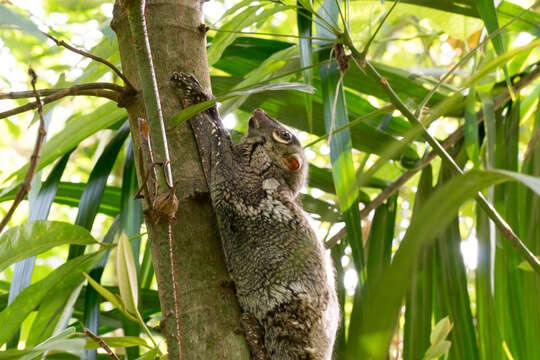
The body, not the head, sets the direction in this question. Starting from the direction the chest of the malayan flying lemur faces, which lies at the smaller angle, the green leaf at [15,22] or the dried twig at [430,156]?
the green leaf

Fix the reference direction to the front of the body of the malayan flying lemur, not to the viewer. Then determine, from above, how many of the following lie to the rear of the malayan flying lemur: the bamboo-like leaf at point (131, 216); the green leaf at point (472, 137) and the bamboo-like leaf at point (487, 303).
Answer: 2

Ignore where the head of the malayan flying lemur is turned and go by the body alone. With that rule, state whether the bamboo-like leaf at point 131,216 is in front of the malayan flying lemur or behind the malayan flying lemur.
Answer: in front

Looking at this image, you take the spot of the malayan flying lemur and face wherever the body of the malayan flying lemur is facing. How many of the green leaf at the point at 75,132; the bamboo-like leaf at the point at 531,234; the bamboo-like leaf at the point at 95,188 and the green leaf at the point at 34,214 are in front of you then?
3

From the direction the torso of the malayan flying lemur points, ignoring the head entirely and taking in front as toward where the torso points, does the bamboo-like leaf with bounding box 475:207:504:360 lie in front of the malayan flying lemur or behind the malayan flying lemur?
behind

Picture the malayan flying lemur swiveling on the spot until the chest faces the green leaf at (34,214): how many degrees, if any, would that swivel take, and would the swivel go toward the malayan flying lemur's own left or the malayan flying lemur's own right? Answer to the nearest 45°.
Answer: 0° — it already faces it

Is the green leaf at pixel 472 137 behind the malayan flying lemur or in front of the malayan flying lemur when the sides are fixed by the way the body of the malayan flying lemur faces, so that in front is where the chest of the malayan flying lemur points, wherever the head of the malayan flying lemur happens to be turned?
behind

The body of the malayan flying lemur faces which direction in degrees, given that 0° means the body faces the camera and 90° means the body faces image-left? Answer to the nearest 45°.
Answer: approximately 90°
